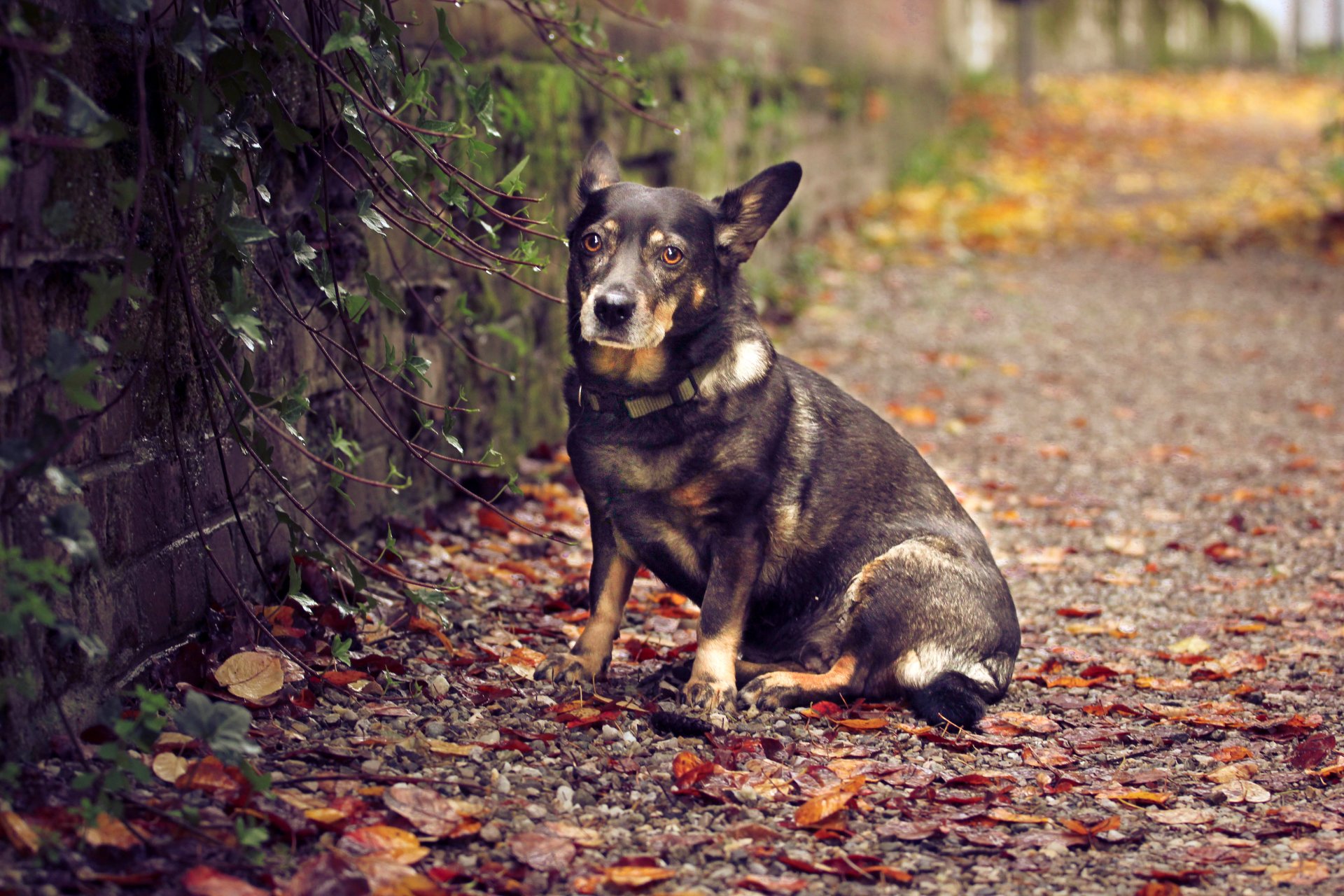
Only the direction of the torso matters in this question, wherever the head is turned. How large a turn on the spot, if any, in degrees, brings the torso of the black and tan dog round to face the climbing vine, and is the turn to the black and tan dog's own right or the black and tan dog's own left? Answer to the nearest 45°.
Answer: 0° — it already faces it

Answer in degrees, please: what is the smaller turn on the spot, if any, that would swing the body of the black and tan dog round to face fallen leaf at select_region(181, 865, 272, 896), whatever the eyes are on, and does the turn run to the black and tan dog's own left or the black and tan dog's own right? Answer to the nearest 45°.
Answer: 0° — it already faces it

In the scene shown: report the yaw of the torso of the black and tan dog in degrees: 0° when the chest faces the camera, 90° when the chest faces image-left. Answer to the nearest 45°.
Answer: approximately 45°

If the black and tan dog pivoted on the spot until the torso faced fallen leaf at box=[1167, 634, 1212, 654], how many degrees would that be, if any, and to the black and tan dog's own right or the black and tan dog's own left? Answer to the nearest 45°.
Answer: approximately 180°

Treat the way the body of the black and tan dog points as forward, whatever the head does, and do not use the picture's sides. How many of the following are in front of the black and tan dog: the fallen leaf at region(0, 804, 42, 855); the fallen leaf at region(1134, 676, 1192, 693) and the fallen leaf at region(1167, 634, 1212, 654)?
1

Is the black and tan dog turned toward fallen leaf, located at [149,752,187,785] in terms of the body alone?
yes

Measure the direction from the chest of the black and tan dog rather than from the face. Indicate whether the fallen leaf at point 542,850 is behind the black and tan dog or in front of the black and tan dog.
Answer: in front

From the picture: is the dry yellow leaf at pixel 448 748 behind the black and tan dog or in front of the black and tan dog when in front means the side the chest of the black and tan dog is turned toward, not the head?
in front

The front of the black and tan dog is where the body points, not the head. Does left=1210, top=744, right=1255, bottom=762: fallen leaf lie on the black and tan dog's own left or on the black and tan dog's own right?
on the black and tan dog's own left

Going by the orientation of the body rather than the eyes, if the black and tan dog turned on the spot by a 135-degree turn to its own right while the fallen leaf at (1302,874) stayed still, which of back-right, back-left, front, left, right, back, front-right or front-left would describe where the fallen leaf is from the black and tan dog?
back-right

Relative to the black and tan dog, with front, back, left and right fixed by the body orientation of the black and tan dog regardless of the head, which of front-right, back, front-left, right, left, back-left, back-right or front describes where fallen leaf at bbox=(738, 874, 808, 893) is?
front-left
